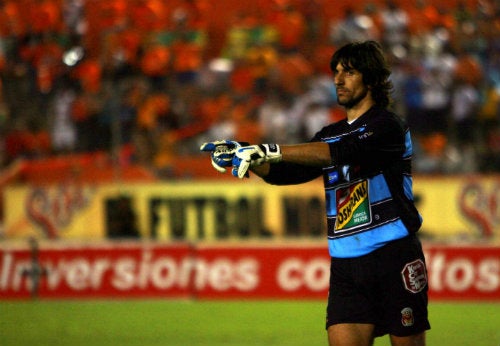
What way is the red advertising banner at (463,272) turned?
toward the camera

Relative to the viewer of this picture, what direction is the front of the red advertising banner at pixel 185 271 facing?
facing the viewer

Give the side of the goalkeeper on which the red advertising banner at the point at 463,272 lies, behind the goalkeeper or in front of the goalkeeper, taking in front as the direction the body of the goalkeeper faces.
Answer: behind

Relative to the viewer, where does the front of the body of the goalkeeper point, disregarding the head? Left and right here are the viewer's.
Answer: facing the viewer and to the left of the viewer

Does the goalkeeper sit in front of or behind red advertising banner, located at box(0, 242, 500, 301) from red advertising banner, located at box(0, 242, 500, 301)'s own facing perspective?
in front

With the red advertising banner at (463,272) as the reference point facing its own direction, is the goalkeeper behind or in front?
in front
